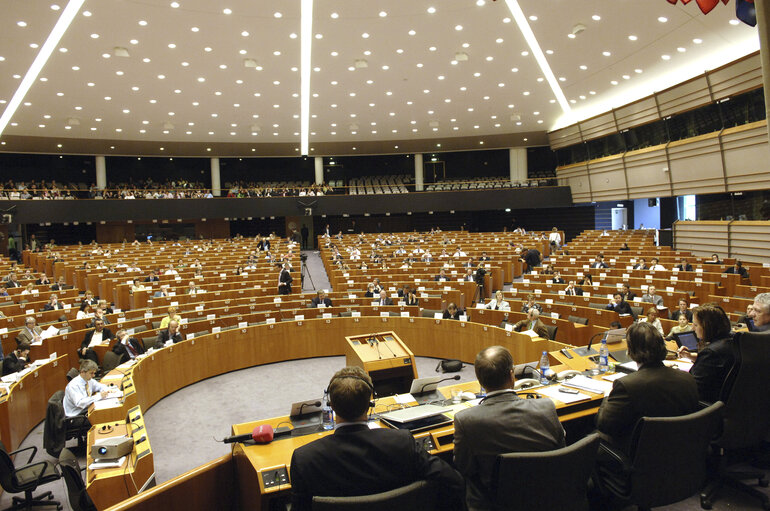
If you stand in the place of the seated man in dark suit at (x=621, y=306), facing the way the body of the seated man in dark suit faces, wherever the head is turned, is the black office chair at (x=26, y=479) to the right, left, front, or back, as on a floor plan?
front

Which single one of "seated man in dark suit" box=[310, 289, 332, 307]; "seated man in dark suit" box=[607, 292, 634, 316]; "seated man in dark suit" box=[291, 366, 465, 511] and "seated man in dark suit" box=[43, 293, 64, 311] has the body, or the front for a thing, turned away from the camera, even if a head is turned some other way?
"seated man in dark suit" box=[291, 366, 465, 511]

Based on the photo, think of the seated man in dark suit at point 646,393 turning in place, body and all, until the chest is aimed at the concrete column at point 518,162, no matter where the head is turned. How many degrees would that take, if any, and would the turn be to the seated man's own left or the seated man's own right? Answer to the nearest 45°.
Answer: approximately 45° to the seated man's own right

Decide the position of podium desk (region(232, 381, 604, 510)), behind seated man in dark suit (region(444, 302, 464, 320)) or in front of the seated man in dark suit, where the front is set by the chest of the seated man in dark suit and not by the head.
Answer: in front

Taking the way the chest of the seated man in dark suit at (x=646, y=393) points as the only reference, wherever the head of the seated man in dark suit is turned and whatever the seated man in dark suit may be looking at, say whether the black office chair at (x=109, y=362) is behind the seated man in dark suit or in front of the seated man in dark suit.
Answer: in front

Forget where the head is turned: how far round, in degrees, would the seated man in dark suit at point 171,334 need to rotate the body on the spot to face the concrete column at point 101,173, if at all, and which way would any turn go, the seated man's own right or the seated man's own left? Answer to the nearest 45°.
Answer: approximately 135° to the seated man's own left

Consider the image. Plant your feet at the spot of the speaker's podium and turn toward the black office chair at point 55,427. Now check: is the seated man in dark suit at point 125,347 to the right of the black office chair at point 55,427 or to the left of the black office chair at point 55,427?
right

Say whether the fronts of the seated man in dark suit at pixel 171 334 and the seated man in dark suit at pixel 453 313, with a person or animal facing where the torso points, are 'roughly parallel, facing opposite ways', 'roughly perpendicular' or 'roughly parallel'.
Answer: roughly perpendicular

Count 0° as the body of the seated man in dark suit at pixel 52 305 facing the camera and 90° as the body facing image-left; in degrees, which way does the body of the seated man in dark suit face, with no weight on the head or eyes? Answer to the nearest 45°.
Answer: approximately 315°

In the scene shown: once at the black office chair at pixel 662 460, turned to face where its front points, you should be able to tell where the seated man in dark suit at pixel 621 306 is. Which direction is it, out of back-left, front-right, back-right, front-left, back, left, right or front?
front-right

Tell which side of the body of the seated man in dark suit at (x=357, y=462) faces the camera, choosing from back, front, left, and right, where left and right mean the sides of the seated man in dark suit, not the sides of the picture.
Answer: back

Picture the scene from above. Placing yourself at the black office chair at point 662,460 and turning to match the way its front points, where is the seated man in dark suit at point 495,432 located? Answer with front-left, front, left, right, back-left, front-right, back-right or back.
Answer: left

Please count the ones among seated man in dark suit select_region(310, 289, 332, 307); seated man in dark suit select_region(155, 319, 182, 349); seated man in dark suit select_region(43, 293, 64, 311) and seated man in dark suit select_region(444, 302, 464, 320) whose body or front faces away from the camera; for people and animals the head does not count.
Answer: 0

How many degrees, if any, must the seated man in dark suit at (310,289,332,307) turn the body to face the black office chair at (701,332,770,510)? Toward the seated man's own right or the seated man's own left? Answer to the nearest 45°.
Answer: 0° — they already face it

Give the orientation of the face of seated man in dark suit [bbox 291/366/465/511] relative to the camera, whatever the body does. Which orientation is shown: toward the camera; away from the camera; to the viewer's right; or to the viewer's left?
away from the camera
